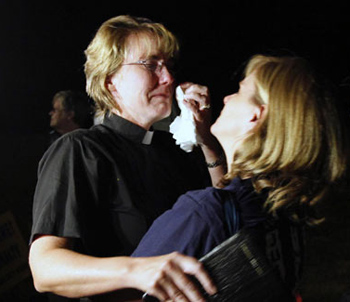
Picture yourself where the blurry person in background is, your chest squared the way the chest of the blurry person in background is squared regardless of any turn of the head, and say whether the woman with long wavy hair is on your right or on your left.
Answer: on your left

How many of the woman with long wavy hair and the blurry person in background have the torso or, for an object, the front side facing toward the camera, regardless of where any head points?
0

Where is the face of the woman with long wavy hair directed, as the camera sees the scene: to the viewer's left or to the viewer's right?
to the viewer's left

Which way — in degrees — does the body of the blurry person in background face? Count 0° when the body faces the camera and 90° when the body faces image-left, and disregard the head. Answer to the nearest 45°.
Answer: approximately 90°

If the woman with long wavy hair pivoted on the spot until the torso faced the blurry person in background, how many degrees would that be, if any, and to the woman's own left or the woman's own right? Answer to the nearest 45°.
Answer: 0° — they already face them

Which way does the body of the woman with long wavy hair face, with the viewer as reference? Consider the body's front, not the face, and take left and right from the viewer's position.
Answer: facing away from the viewer and to the left of the viewer

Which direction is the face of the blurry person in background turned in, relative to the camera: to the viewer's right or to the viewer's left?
to the viewer's left
